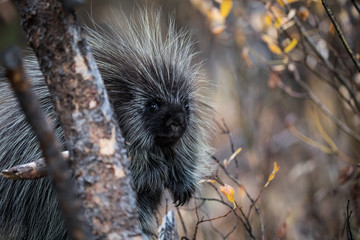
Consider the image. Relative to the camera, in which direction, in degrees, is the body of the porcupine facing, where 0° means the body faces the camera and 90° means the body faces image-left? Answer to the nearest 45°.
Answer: approximately 315°

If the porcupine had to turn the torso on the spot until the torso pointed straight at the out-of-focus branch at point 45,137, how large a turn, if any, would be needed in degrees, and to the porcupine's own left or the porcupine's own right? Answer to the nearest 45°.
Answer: approximately 45° to the porcupine's own right

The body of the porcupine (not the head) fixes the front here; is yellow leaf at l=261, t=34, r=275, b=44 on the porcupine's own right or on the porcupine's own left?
on the porcupine's own left

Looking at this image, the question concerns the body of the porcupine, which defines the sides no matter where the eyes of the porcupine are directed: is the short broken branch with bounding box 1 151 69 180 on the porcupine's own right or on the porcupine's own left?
on the porcupine's own right
